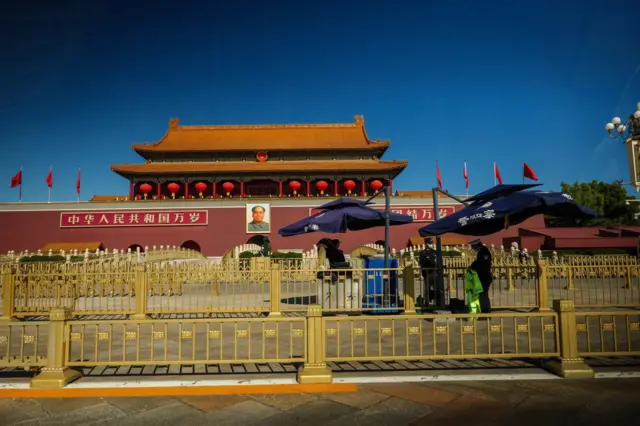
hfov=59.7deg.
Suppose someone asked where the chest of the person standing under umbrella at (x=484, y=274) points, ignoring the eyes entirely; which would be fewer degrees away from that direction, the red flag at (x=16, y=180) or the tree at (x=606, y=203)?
the red flag

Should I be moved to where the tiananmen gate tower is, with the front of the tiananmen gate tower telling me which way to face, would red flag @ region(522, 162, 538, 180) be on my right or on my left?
on my left

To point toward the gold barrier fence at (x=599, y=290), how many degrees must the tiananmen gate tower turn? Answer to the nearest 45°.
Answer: approximately 45° to its left

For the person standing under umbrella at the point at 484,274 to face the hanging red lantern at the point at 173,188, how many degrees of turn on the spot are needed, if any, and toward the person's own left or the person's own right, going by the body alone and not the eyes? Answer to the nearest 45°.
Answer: approximately 45° to the person's own right

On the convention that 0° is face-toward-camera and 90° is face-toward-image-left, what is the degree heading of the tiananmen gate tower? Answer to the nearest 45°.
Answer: approximately 0°

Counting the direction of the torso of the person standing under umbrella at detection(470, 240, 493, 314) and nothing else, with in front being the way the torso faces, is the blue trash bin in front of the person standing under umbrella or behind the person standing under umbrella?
in front

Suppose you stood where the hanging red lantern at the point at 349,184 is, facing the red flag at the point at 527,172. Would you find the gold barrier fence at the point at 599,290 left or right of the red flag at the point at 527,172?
right

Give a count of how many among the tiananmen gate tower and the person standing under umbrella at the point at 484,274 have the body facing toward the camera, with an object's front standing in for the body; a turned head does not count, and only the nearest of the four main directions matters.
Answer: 1

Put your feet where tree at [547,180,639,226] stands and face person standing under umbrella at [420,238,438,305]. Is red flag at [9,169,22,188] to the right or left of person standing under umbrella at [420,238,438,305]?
right

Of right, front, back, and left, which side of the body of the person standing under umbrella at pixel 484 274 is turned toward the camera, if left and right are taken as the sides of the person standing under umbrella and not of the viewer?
left
